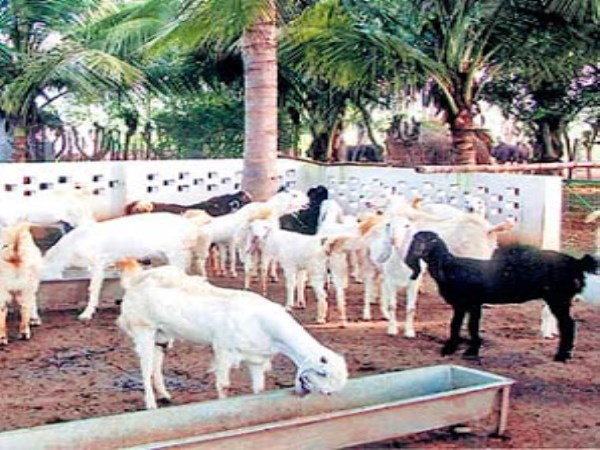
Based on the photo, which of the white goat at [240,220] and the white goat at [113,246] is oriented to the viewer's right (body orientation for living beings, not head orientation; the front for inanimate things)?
the white goat at [240,220]

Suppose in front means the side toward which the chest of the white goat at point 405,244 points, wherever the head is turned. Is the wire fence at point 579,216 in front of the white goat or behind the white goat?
behind

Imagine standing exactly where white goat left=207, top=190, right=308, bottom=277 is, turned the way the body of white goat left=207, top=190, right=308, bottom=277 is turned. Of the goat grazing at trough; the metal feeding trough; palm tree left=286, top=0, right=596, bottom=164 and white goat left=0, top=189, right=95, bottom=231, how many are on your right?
2

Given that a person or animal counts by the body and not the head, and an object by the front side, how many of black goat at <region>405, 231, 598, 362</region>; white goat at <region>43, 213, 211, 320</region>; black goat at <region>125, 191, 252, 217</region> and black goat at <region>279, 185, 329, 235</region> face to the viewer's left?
2

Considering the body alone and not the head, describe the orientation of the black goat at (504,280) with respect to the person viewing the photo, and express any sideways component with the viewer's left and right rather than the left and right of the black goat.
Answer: facing to the left of the viewer

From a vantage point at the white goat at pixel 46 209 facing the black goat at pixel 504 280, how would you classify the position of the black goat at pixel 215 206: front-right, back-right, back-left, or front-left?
front-left

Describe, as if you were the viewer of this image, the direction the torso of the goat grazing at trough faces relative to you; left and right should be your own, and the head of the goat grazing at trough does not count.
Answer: facing to the right of the viewer

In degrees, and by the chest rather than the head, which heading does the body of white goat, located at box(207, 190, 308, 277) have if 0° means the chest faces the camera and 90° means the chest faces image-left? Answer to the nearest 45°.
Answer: approximately 270°

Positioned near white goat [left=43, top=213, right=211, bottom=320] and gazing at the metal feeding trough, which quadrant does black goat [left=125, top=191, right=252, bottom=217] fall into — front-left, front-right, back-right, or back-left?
back-left

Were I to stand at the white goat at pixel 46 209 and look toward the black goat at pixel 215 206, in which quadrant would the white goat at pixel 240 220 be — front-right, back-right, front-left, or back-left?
front-right
